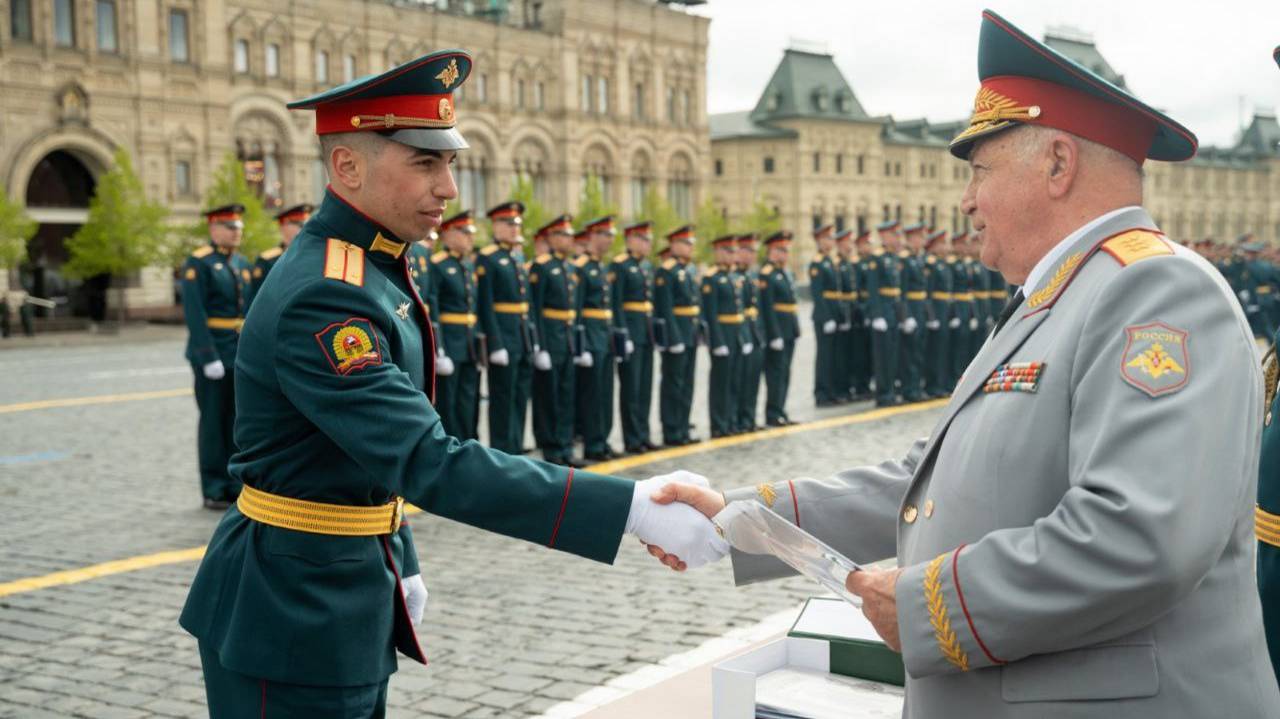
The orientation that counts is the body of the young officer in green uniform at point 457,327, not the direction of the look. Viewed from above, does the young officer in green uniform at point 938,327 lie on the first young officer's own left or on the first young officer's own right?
on the first young officer's own left

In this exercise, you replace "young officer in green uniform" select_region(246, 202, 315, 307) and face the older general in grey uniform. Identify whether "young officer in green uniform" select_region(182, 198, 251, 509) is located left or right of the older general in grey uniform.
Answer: right

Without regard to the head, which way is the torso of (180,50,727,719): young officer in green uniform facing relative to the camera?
to the viewer's right

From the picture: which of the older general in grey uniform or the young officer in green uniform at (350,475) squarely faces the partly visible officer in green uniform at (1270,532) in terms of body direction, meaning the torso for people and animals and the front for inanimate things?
the young officer in green uniform at (350,475)

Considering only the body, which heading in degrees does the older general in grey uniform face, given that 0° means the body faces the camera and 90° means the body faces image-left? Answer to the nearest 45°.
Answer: approximately 90°

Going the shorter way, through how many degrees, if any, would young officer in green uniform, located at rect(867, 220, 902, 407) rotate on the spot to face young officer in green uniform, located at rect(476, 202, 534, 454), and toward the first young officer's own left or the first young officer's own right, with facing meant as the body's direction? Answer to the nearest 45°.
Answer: approximately 90° to the first young officer's own right

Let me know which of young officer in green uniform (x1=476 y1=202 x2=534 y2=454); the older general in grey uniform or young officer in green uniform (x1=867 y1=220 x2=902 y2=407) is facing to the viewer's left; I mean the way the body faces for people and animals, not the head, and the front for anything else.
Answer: the older general in grey uniform

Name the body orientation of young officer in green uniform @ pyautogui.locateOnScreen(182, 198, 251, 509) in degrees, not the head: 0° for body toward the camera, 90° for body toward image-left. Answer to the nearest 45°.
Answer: approximately 315°
